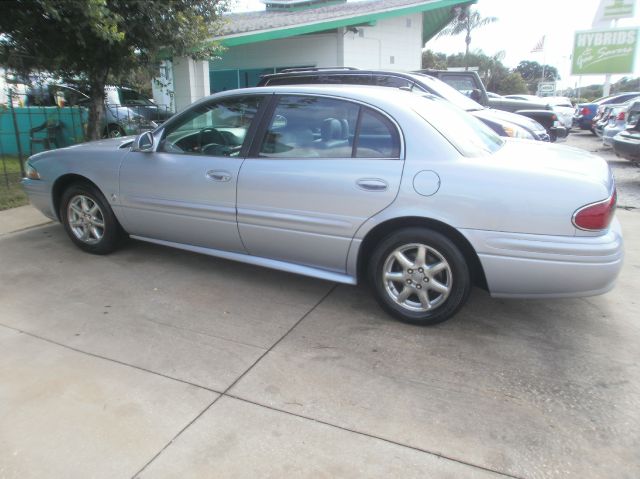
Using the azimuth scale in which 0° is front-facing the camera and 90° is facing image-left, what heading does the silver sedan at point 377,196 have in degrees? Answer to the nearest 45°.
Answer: approximately 135°

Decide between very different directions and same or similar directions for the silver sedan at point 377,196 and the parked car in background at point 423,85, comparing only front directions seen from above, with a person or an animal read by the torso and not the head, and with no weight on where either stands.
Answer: very different directions

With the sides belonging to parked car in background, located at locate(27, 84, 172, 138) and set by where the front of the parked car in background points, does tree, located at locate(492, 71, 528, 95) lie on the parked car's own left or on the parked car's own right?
on the parked car's own left

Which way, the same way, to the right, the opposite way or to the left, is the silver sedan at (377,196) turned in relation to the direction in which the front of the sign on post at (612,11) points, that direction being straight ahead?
to the right

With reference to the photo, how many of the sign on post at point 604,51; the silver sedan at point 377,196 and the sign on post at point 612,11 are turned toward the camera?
2

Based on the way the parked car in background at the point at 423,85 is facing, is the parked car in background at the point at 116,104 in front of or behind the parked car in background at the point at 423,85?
behind

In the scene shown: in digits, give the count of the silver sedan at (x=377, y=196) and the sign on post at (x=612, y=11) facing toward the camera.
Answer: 1

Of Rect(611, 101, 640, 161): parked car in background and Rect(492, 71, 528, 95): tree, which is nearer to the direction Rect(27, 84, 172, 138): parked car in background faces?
the parked car in background

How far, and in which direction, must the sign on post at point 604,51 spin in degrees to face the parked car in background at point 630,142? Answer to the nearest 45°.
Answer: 0° — it already faces it

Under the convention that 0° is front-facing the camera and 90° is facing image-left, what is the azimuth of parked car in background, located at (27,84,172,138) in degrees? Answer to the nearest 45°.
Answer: approximately 315°

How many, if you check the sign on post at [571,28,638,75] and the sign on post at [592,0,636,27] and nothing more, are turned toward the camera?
2
